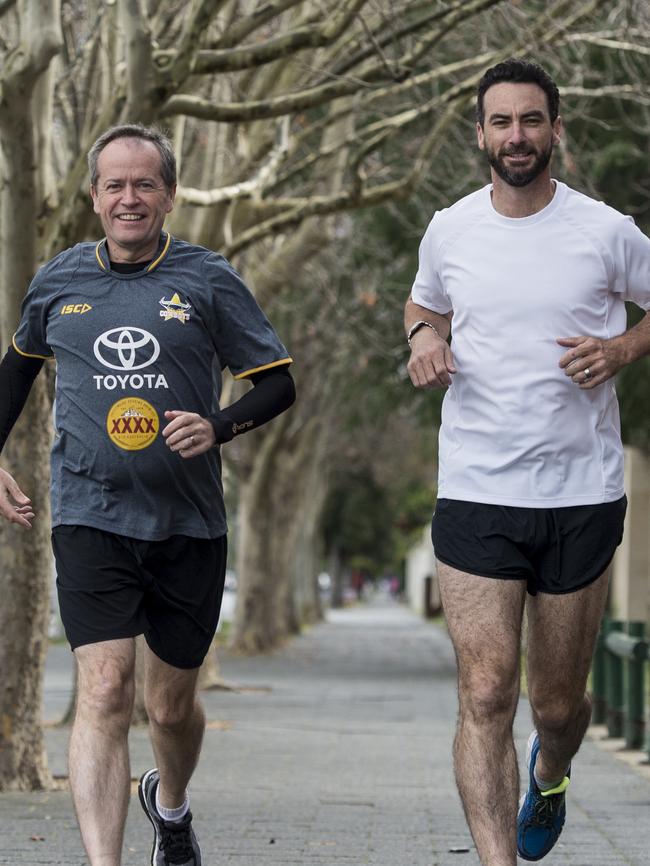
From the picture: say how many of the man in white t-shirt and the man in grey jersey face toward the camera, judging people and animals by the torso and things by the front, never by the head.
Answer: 2

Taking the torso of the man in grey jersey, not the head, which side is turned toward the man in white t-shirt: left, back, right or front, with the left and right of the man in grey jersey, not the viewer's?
left

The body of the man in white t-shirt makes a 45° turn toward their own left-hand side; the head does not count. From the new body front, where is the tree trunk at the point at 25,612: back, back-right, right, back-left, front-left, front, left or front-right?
back

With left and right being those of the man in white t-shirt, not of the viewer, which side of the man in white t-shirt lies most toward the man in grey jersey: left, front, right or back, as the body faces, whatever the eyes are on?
right

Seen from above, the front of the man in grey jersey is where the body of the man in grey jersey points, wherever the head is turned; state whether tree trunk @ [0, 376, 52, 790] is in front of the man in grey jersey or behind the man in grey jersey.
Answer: behind

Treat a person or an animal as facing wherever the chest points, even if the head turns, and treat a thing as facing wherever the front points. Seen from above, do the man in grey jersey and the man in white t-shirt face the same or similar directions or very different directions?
same or similar directions

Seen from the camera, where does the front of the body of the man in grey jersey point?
toward the camera

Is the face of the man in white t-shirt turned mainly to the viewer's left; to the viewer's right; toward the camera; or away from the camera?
toward the camera

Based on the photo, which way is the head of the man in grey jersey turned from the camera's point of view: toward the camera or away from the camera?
toward the camera

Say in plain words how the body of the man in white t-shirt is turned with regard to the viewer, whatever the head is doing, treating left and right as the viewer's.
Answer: facing the viewer
